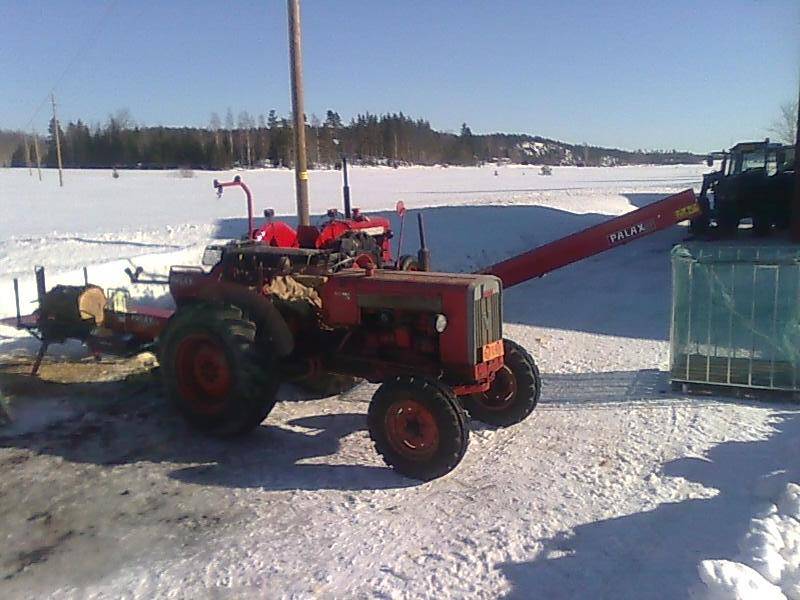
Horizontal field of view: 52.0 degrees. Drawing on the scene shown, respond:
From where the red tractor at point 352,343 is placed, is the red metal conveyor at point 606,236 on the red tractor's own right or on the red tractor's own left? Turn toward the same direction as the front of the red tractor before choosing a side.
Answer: on the red tractor's own left

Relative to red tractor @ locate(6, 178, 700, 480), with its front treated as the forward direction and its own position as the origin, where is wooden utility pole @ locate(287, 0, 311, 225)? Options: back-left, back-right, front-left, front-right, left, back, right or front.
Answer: back-left

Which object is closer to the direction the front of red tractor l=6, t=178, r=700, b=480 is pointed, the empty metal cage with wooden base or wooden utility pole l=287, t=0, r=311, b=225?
the empty metal cage with wooden base

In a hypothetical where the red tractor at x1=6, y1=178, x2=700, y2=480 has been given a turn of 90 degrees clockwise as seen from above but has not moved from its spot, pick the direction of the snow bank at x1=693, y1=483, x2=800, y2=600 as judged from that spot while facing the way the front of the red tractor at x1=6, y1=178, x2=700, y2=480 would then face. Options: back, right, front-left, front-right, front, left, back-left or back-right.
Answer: left

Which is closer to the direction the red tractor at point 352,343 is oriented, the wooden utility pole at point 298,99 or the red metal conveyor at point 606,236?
the red metal conveyor

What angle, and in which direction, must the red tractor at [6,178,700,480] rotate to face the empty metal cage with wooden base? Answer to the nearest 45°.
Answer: approximately 45° to its left

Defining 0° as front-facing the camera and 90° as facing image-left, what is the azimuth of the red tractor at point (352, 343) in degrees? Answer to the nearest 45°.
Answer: approximately 315°
